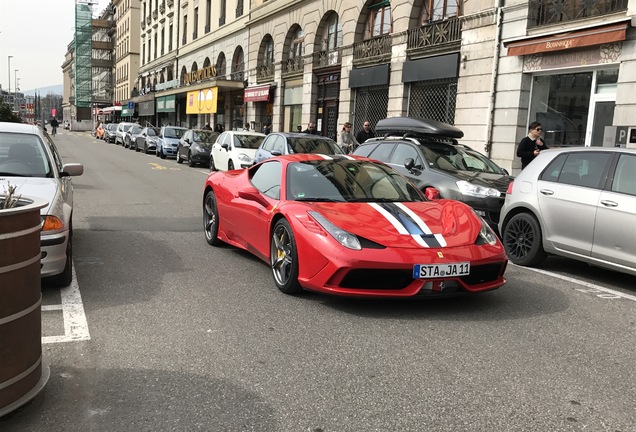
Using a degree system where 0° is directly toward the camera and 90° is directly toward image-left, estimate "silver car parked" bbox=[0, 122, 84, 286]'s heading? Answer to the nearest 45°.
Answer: approximately 0°

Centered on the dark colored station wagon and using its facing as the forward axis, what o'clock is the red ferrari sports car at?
The red ferrari sports car is roughly at 2 o'clock from the dark colored station wagon.

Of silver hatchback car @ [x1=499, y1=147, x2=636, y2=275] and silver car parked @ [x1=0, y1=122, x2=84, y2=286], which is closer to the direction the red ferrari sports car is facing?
the silver hatchback car

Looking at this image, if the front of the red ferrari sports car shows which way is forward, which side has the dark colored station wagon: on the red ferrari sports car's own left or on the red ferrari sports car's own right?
on the red ferrari sports car's own left

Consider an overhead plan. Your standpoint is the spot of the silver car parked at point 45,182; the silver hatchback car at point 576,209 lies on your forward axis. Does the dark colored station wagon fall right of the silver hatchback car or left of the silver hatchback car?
left

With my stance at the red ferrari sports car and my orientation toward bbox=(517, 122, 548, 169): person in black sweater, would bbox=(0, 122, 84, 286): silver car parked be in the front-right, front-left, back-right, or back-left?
back-left

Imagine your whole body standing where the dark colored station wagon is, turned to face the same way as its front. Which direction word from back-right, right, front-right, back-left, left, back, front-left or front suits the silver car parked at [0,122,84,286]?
right

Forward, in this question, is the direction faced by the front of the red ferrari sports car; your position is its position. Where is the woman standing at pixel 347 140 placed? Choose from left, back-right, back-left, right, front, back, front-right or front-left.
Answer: back-left
